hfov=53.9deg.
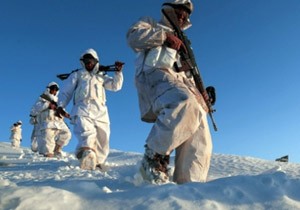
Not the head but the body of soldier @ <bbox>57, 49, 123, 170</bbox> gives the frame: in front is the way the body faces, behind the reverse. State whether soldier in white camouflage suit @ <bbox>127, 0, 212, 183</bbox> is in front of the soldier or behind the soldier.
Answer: in front

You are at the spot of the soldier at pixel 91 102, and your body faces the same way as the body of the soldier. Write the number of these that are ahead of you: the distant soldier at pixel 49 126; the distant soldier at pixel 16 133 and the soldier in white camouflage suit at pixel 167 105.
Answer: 1

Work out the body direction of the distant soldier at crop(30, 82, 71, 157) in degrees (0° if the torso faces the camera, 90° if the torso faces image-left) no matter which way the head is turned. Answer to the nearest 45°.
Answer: approximately 315°

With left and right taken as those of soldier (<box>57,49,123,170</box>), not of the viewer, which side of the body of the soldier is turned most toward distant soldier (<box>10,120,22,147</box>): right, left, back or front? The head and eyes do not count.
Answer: back

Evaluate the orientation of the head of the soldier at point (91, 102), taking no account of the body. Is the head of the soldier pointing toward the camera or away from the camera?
toward the camera

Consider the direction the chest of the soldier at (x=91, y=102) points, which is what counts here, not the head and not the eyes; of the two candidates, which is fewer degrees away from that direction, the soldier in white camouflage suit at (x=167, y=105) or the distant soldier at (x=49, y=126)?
the soldier in white camouflage suit

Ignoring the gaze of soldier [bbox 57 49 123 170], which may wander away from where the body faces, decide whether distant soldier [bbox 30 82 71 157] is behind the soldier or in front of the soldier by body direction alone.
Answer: behind

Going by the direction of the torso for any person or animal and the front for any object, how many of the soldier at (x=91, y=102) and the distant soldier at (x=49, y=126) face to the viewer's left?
0

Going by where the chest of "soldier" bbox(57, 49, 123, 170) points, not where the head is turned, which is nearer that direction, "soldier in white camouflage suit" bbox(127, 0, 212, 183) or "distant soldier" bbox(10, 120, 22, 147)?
the soldier in white camouflage suit

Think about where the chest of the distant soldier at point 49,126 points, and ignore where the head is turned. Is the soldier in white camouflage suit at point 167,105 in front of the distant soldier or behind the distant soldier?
in front
